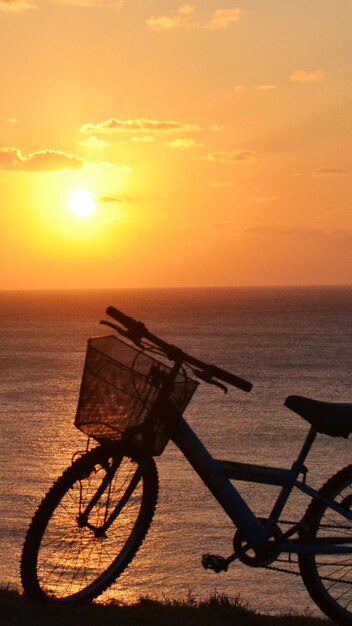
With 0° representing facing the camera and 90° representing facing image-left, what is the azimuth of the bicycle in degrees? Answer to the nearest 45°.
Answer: approximately 90°
